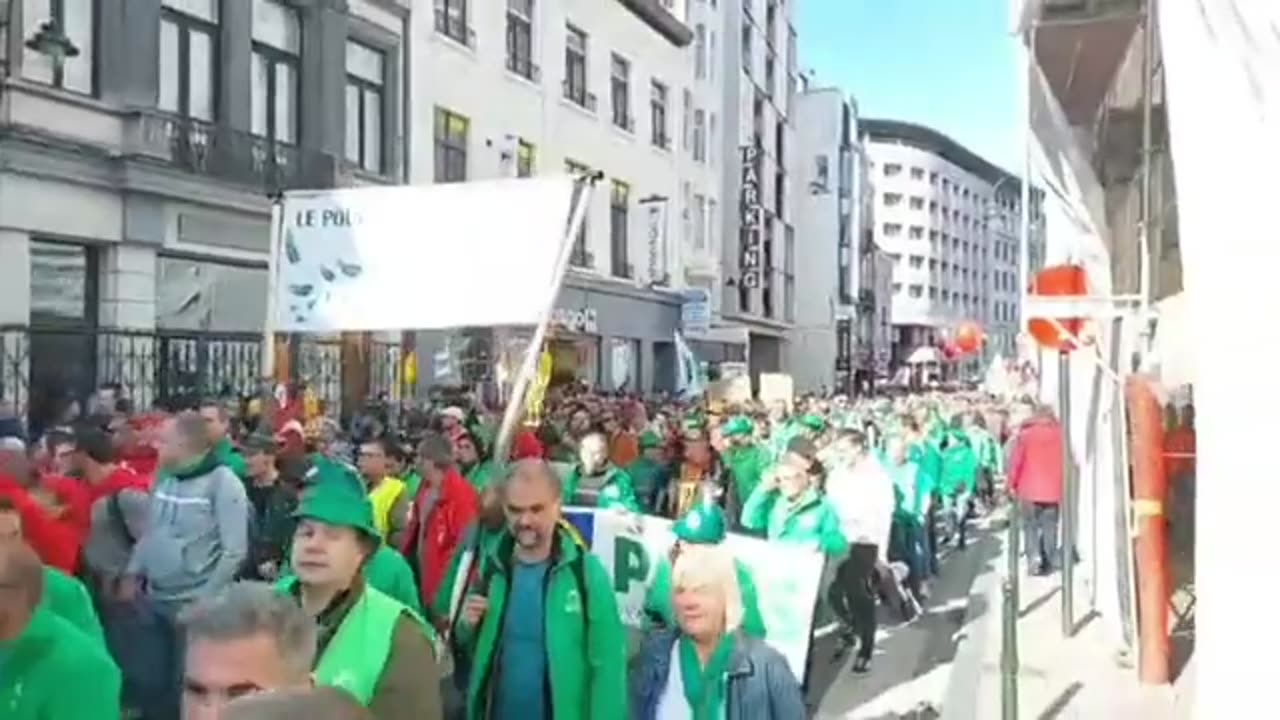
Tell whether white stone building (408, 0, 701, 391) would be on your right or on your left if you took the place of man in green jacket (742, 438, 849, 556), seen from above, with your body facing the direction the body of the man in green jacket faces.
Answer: on your right

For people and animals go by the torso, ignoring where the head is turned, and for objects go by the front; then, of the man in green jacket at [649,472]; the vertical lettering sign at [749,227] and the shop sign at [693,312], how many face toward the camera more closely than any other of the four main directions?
3

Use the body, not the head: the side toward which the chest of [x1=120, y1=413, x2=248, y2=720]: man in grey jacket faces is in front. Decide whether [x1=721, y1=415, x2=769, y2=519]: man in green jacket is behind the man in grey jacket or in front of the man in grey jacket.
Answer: behind

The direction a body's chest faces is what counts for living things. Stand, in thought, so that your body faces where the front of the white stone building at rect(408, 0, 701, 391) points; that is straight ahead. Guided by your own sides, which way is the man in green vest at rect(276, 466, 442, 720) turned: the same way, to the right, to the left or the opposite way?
to the right

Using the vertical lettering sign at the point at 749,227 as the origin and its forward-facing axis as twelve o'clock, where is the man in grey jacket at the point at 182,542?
The man in grey jacket is roughly at 12 o'clock from the vertical lettering sign.

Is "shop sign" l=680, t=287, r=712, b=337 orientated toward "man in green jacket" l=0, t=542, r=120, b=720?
yes

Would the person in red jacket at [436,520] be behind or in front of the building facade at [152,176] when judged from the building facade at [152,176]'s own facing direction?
in front

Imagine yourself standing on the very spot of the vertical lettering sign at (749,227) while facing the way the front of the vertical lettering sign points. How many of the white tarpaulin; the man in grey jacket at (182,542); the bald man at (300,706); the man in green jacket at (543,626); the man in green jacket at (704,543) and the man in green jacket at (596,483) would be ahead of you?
6

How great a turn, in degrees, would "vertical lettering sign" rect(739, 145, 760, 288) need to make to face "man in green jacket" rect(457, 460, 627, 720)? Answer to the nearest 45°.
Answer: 0° — it already faces them

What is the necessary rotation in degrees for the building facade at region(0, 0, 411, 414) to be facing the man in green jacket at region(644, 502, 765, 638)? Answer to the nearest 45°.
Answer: approximately 45° to its right

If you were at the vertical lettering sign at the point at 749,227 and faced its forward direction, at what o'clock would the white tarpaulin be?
The white tarpaulin is roughly at 12 o'clock from the vertical lettering sign.

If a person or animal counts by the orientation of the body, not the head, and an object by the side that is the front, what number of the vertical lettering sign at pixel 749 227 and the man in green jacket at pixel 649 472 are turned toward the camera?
2

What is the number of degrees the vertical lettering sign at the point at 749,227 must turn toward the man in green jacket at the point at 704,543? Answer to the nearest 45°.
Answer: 0° — it already faces them

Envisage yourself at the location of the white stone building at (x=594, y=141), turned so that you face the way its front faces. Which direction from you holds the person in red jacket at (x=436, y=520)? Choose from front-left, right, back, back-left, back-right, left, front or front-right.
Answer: front-right

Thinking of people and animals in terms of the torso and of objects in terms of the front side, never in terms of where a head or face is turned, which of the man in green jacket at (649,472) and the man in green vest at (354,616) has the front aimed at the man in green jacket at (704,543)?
the man in green jacket at (649,472)
